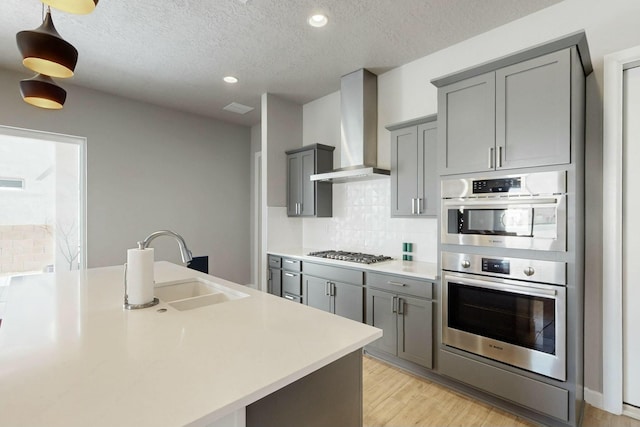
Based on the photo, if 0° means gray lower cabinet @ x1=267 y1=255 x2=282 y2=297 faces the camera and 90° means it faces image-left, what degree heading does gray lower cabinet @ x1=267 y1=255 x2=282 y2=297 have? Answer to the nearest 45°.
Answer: approximately 45°

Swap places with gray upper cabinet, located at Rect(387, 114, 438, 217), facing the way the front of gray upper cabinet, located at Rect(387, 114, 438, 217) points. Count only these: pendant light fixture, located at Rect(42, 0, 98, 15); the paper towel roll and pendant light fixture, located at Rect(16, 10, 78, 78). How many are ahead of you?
3

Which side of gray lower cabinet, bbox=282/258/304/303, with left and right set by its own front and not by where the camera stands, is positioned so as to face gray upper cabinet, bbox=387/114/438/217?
left

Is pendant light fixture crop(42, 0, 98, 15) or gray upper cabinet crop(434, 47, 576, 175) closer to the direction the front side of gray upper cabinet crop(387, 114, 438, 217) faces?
the pendant light fixture

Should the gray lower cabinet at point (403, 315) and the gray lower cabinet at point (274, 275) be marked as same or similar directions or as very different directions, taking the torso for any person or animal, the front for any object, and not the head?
same or similar directions

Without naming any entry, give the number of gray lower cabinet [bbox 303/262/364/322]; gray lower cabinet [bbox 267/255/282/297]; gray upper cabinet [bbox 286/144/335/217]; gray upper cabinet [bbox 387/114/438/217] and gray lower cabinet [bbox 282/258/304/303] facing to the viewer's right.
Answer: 0

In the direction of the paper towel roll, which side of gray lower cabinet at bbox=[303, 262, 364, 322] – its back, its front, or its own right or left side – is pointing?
front

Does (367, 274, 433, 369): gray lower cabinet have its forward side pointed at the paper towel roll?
yes

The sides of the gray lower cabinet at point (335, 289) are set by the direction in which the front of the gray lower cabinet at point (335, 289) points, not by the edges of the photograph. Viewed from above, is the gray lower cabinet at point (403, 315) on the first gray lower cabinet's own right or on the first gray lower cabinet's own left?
on the first gray lower cabinet's own left

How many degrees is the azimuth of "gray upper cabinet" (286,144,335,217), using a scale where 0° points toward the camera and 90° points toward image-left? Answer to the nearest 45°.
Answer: approximately 45°

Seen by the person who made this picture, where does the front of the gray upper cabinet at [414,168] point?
facing the viewer and to the left of the viewer

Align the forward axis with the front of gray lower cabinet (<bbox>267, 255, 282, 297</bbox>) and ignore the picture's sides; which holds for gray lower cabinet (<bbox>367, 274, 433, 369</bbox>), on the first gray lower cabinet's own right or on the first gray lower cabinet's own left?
on the first gray lower cabinet's own left

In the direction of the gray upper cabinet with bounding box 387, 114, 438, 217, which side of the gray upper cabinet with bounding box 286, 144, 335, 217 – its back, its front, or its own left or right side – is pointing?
left

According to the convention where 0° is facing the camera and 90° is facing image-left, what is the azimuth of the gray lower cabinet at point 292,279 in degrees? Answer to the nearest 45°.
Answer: approximately 45°

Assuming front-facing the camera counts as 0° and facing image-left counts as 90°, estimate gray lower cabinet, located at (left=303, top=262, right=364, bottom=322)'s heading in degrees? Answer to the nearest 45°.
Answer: approximately 45°

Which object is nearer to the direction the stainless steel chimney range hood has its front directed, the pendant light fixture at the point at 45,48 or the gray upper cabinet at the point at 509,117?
the pendant light fixture

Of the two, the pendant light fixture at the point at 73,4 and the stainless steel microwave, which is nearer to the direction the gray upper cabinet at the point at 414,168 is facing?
the pendant light fixture

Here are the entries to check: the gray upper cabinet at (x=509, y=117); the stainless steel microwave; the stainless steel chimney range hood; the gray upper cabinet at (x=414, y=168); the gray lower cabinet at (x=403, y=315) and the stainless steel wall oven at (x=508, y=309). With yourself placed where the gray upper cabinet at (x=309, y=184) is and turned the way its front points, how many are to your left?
6
